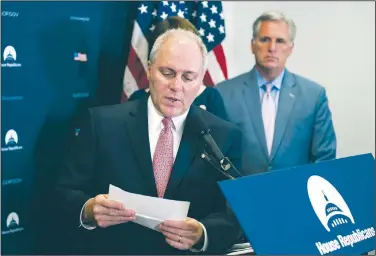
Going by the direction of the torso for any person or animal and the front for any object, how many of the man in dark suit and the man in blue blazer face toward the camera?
2

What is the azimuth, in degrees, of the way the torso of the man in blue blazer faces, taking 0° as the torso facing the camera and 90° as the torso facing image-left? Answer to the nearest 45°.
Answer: approximately 0°

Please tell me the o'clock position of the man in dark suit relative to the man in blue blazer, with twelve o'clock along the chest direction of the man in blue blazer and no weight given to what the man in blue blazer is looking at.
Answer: The man in dark suit is roughly at 1 o'clock from the man in blue blazer.

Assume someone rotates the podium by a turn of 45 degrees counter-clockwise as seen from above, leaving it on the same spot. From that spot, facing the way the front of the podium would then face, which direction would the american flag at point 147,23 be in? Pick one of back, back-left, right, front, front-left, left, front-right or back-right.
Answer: back-left

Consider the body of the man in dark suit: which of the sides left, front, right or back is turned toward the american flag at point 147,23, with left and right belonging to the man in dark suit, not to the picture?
back

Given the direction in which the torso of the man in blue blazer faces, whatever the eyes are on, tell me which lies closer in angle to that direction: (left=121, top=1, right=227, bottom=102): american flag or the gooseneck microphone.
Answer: the gooseneck microphone
